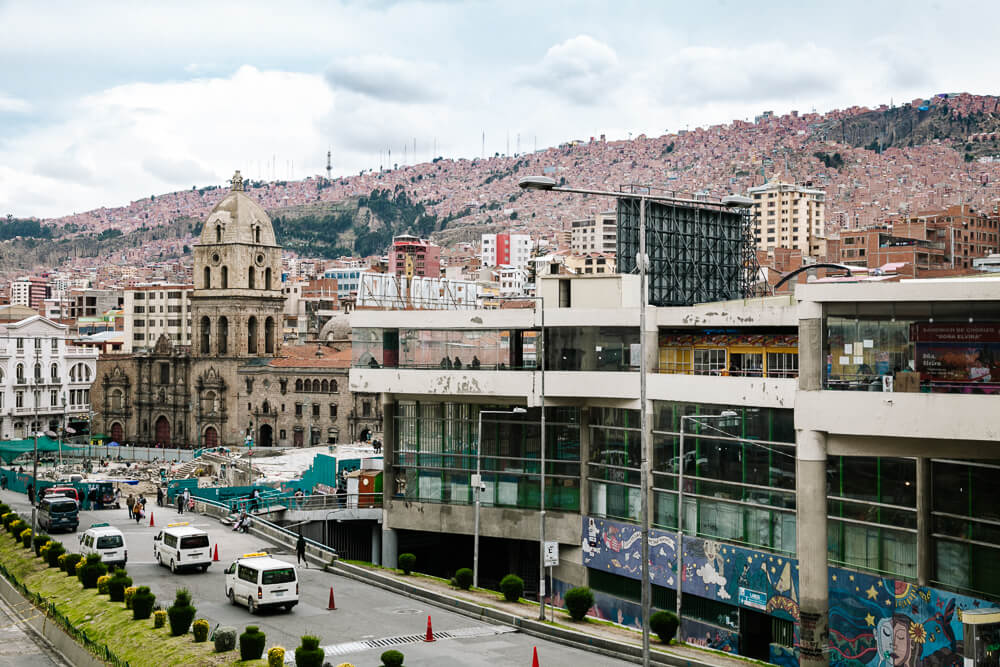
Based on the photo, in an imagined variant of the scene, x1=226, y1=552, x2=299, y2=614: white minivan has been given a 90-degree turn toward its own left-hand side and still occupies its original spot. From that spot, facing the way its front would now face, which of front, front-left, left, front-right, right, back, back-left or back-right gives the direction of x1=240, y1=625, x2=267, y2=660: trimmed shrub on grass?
front-left

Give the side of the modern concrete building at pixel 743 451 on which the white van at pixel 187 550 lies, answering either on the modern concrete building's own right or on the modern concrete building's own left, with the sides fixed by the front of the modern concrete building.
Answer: on the modern concrete building's own right

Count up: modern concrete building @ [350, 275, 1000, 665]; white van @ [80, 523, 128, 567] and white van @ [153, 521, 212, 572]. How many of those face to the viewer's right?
0

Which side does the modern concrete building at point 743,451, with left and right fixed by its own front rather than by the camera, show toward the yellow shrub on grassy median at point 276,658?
front

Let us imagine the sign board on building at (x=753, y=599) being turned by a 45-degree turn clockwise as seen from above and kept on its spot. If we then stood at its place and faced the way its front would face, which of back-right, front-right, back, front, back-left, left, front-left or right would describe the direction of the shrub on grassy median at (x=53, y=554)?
front

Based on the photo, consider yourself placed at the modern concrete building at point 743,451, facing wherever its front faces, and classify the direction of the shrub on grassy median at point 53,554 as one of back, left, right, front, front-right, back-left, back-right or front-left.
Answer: front-right

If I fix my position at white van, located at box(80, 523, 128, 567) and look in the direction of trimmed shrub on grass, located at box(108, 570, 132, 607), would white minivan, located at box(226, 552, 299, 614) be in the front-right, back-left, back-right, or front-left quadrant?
front-left

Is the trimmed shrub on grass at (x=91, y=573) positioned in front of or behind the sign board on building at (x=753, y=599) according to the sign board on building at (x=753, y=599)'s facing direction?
in front

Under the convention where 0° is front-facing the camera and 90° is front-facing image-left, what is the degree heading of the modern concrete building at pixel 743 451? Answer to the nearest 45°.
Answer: approximately 45°

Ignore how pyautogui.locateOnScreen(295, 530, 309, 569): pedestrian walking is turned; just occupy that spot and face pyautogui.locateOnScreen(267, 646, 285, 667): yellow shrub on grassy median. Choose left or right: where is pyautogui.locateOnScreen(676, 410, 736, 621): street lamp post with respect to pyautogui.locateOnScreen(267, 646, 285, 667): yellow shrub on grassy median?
left
